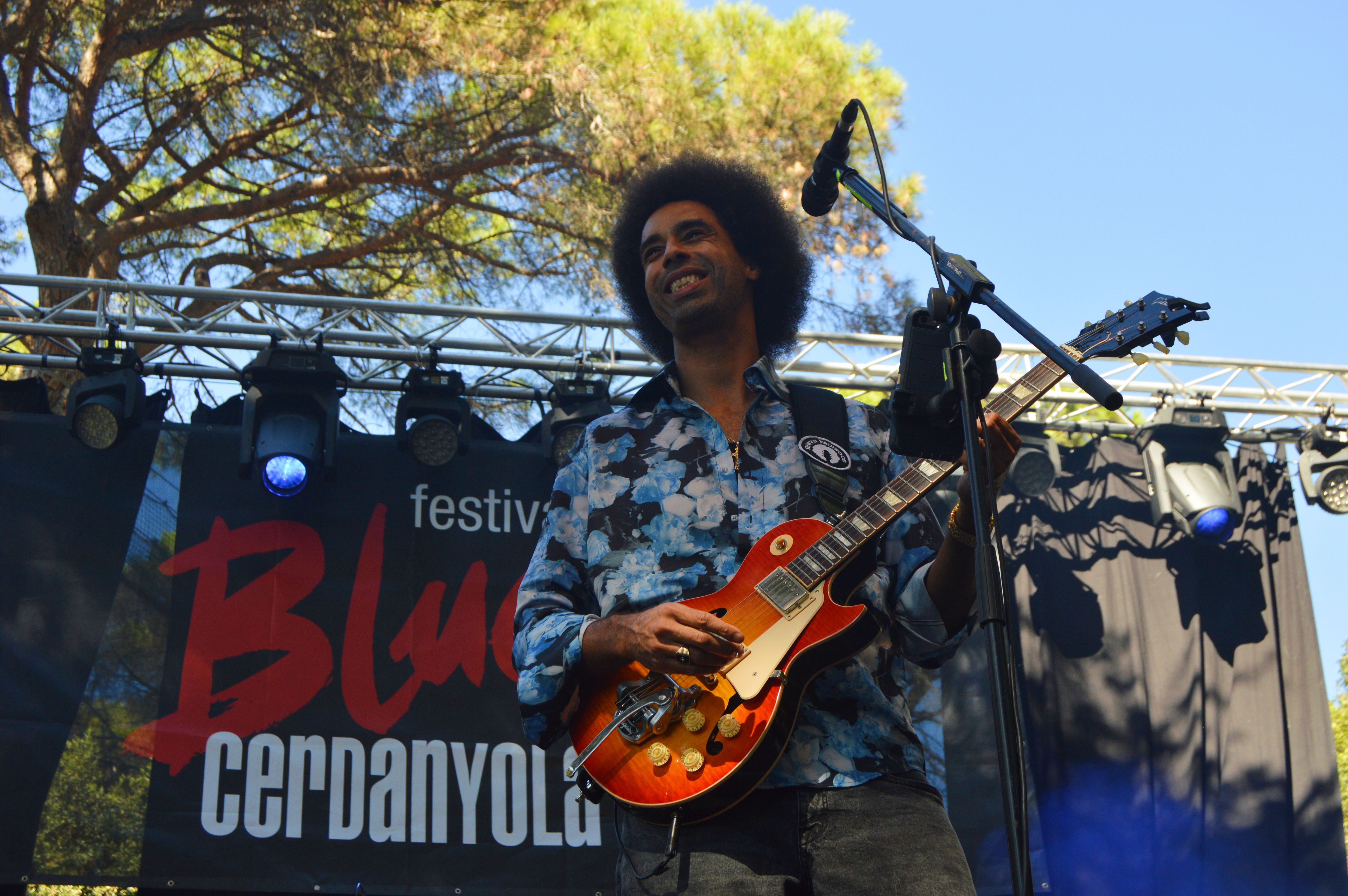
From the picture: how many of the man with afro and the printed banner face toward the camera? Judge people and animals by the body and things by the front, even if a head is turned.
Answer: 2

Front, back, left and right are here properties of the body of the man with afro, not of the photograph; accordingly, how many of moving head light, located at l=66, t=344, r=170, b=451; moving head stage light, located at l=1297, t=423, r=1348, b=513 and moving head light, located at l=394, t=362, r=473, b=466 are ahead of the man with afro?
0

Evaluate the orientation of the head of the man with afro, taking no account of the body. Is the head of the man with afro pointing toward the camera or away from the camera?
toward the camera

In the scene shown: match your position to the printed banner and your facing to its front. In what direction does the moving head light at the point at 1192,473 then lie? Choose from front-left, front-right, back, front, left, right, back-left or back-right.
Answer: left

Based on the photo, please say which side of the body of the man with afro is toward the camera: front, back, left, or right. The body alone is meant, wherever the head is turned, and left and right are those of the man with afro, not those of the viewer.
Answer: front

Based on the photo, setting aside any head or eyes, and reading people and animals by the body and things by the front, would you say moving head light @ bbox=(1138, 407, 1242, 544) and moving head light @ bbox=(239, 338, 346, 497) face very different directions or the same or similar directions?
same or similar directions

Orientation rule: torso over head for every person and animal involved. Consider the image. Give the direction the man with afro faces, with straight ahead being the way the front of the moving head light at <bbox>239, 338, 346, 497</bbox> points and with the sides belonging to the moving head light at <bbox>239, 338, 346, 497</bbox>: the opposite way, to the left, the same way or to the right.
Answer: the same way

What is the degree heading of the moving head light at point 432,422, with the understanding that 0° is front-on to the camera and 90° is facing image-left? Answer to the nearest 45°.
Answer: approximately 0°

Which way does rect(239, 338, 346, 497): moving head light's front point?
toward the camera

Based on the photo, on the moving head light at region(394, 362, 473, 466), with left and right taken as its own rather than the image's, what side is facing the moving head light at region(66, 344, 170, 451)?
right

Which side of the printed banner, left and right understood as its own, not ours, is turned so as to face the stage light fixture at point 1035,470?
left

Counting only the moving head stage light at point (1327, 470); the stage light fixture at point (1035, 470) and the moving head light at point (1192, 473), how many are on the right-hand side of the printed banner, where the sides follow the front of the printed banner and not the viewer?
0

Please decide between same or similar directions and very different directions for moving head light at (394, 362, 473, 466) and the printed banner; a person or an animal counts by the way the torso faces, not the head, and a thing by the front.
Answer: same or similar directions

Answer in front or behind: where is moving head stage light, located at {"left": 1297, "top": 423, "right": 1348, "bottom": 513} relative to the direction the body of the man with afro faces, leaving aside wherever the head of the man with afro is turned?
behind

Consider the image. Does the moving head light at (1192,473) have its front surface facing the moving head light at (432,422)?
no

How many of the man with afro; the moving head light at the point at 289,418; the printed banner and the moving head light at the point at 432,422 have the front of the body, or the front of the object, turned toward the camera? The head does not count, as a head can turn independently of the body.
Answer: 4
